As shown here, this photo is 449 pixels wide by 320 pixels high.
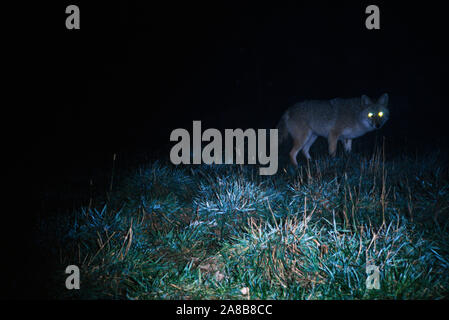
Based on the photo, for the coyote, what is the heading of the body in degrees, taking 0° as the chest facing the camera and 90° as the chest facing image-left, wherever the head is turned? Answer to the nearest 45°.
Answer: approximately 270°
